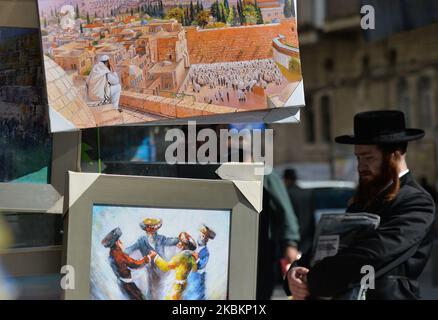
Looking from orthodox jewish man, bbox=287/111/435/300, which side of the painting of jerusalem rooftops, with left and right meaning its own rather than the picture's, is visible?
left

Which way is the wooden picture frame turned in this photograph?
toward the camera

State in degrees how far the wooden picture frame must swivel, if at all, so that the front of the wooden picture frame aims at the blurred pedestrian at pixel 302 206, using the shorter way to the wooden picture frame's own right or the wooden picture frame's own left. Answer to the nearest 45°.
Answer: approximately 180°

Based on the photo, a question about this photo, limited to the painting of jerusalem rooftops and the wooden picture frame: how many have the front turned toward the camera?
2

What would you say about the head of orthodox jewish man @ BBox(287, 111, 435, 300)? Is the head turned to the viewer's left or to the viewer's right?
to the viewer's left

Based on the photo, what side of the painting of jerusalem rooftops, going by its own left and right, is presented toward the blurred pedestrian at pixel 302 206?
back

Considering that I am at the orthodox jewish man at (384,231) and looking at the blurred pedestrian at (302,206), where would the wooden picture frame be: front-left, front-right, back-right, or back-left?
back-left

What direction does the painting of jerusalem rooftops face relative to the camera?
toward the camera

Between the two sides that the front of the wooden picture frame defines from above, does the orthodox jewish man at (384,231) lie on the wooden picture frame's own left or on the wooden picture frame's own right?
on the wooden picture frame's own left
